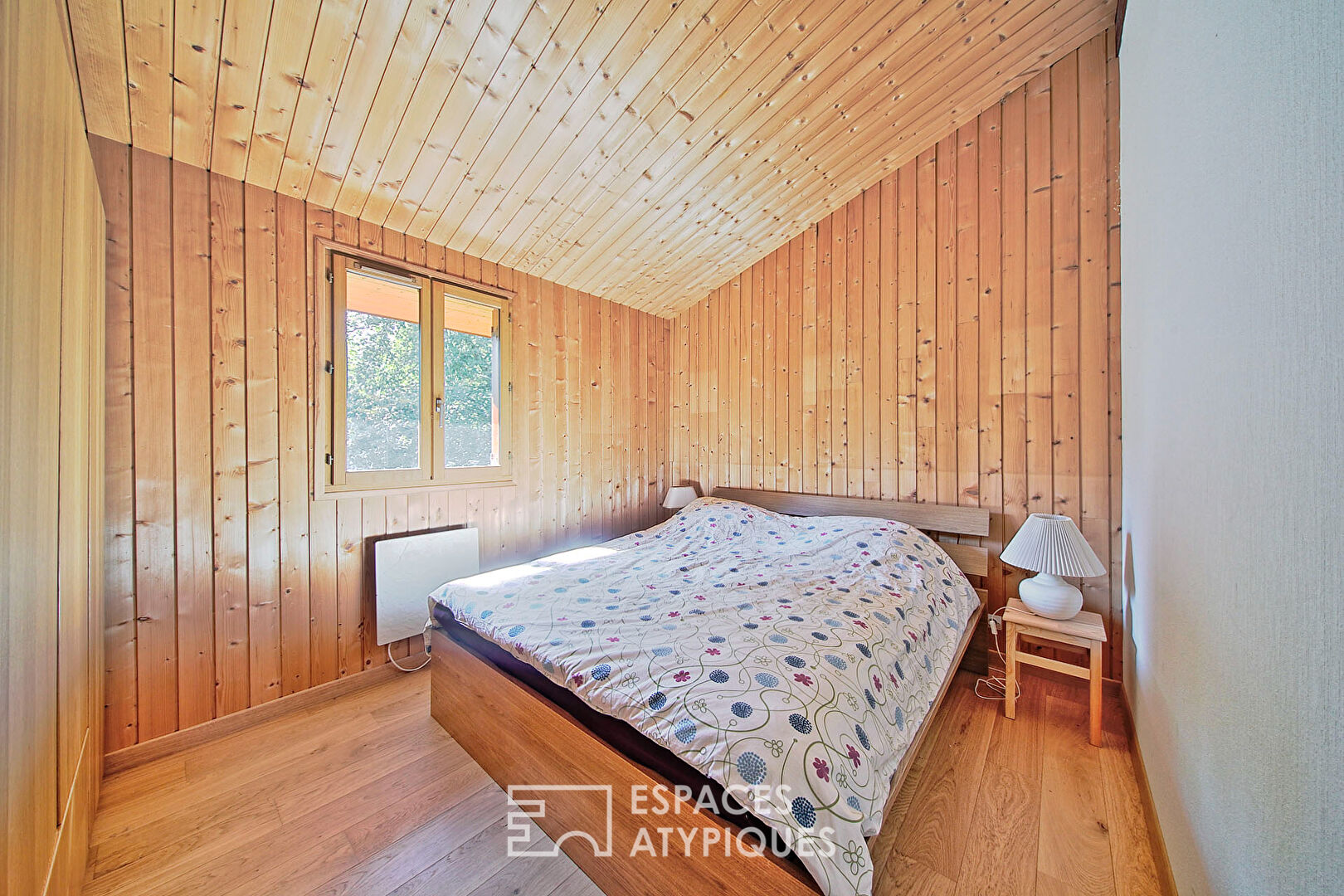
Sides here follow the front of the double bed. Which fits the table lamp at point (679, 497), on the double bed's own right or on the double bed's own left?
on the double bed's own right

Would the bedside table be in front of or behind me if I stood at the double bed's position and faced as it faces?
behind

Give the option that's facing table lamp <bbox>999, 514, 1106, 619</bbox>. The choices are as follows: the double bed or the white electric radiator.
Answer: the white electric radiator

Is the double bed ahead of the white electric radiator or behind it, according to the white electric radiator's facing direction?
ahead

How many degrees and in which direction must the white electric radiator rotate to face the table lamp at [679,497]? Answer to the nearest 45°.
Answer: approximately 45° to its left

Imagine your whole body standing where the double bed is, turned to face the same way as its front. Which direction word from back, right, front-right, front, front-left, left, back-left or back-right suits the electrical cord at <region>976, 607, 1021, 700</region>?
back

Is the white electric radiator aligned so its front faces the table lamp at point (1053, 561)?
yes

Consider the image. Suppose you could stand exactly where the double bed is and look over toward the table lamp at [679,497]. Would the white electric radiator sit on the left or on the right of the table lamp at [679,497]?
left

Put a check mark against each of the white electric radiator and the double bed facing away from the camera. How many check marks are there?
0

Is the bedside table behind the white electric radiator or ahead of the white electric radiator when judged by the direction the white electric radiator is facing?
ahead

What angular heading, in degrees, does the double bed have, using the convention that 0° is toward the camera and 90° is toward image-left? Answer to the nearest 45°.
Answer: approximately 45°
